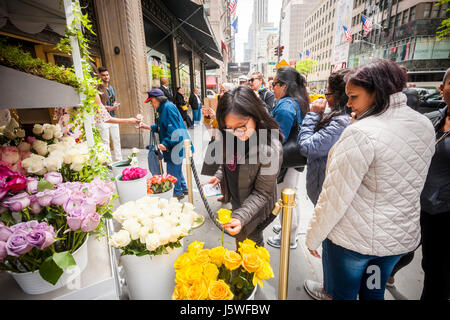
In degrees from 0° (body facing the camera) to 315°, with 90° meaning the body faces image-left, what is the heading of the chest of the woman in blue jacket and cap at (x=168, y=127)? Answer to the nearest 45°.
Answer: approximately 90°

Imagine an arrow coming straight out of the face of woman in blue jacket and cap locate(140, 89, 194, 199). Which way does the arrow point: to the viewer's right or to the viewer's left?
to the viewer's left

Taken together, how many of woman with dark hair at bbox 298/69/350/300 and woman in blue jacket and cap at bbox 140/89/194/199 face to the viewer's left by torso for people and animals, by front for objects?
2

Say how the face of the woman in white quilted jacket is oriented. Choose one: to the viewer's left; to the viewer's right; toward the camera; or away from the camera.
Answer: to the viewer's left

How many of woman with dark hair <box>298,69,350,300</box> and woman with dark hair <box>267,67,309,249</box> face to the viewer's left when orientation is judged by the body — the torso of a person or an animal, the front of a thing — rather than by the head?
2

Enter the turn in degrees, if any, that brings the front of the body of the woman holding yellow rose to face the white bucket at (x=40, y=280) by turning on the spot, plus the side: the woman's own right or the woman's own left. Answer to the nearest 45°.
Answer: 0° — they already face it

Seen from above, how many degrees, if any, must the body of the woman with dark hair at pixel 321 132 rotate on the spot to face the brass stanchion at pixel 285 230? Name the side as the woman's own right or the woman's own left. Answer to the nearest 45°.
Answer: approximately 90° to the woman's own left

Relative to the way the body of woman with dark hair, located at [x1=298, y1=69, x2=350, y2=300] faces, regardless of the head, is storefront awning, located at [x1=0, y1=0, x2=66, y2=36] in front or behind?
in front

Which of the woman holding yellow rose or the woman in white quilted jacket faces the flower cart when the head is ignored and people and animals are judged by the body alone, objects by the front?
the woman holding yellow rose

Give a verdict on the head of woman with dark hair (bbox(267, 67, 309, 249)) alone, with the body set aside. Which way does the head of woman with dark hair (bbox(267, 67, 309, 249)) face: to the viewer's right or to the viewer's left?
to the viewer's left

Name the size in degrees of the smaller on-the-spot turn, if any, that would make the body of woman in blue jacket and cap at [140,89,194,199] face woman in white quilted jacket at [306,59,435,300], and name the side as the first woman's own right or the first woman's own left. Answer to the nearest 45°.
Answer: approximately 90° to the first woman's own left

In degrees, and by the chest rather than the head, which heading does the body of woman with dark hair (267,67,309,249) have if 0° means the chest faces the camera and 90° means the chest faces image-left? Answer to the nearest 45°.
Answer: approximately 90°

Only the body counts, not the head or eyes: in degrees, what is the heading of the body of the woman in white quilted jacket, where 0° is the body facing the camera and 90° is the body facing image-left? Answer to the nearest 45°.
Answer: approximately 135°

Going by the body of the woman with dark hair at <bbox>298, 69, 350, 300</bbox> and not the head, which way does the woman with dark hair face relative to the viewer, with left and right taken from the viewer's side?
facing to the left of the viewer
